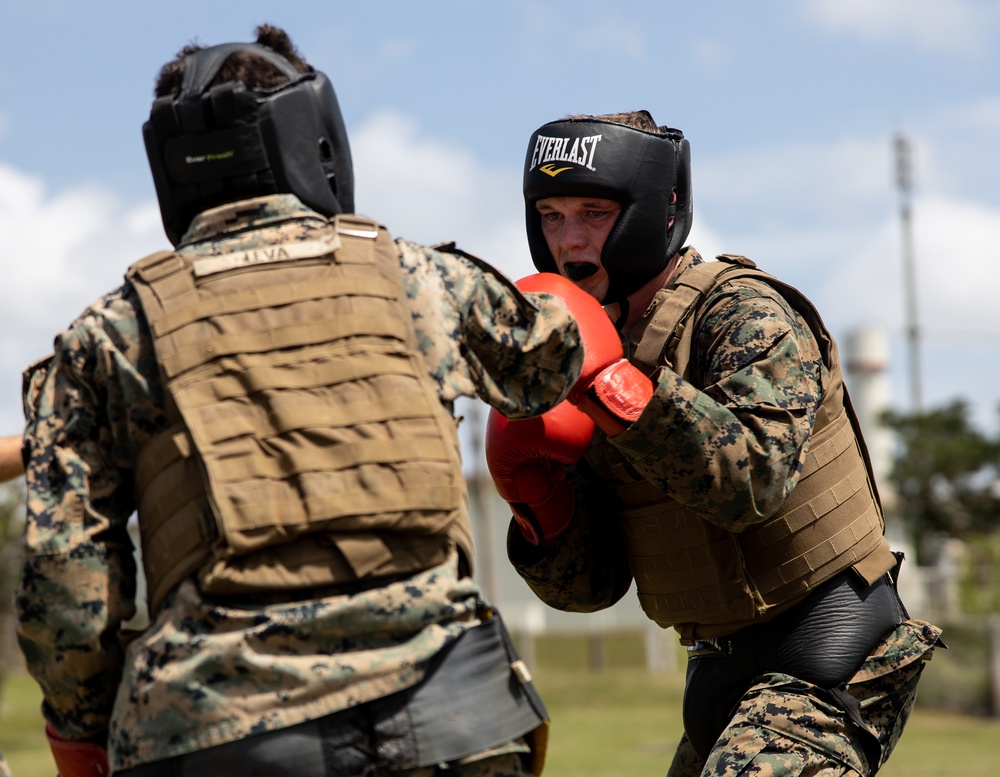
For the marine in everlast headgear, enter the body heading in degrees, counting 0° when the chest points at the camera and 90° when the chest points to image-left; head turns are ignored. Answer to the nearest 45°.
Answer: approximately 45°

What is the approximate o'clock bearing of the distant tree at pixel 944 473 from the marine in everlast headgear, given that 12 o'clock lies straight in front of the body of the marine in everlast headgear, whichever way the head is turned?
The distant tree is roughly at 5 o'clock from the marine in everlast headgear.
